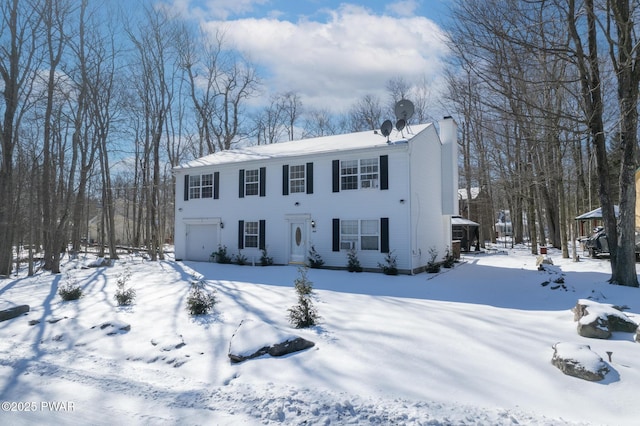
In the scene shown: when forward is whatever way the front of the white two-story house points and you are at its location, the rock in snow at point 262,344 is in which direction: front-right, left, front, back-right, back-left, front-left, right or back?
front-left

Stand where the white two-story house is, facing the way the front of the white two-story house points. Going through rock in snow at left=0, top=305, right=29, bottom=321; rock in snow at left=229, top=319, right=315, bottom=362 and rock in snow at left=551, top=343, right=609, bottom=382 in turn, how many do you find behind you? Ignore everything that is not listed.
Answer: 0

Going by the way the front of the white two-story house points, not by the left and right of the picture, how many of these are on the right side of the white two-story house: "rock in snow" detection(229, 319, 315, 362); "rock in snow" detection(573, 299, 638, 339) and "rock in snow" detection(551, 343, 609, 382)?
0

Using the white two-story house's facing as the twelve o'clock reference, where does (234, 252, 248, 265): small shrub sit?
The small shrub is roughly at 2 o'clock from the white two-story house.

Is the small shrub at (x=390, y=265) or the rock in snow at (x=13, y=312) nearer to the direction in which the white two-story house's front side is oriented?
the rock in snow

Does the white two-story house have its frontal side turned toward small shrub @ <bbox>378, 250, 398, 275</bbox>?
no

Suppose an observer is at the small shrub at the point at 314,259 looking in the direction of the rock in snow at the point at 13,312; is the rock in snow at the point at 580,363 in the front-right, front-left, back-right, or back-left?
front-left

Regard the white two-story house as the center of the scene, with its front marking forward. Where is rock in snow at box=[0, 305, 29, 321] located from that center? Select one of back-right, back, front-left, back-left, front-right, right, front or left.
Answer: front

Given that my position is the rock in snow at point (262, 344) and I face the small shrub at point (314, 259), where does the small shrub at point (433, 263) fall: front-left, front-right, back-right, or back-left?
front-right

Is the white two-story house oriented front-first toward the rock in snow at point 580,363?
no

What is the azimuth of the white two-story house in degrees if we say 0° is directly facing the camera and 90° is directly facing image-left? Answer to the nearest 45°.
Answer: approximately 45°

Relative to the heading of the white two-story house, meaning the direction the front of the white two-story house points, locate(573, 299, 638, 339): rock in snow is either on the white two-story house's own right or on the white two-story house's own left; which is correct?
on the white two-story house's own left

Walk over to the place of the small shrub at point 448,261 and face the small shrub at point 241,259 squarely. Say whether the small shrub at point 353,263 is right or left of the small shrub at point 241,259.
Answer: left

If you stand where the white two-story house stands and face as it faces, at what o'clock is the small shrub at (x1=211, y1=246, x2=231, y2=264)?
The small shrub is roughly at 2 o'clock from the white two-story house.
